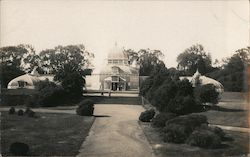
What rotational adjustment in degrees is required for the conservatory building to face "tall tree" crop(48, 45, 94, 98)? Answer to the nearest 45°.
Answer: approximately 45° to its right

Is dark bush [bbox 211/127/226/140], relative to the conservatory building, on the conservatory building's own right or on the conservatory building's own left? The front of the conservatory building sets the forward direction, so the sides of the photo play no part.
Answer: on the conservatory building's own left

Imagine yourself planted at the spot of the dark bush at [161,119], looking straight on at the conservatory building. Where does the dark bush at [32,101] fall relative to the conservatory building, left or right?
left

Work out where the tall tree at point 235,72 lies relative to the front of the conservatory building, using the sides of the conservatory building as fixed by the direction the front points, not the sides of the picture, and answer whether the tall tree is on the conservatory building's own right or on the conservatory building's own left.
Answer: on the conservatory building's own left

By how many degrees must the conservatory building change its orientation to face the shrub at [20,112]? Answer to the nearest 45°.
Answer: approximately 45° to its right

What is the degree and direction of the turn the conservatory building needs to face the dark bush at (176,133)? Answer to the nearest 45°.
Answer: approximately 45° to its left

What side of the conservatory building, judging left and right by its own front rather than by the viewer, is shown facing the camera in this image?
front

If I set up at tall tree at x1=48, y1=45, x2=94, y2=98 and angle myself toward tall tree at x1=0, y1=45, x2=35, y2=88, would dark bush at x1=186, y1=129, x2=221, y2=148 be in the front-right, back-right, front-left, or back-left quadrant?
back-left

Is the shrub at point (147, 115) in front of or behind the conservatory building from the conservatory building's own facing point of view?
in front

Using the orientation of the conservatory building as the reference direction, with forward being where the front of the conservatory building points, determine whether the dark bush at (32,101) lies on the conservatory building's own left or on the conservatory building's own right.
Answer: on the conservatory building's own right

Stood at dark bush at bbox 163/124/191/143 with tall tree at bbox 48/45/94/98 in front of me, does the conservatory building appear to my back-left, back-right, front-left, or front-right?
front-right

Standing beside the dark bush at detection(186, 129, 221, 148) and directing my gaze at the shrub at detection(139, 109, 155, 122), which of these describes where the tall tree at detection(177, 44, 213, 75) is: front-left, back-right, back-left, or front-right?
front-right
